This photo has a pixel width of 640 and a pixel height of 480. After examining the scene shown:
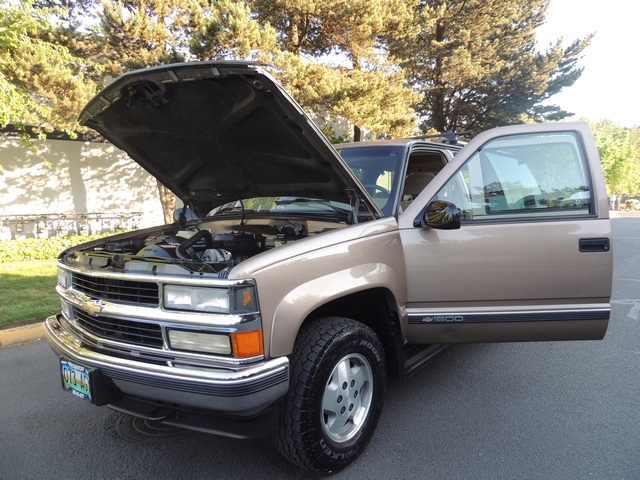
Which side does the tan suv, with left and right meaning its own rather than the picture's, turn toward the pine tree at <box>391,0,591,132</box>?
back

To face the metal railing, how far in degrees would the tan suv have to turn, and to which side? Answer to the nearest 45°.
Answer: approximately 90° to its right

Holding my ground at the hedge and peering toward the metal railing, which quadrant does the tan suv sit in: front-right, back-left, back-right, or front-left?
back-right

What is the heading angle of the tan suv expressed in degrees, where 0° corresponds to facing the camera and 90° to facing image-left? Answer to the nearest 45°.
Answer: approximately 45°

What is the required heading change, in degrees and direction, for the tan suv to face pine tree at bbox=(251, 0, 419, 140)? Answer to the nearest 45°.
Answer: approximately 135° to its right

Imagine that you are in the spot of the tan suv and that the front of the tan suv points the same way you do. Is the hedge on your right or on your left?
on your right

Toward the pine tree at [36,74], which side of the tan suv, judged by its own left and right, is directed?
right
